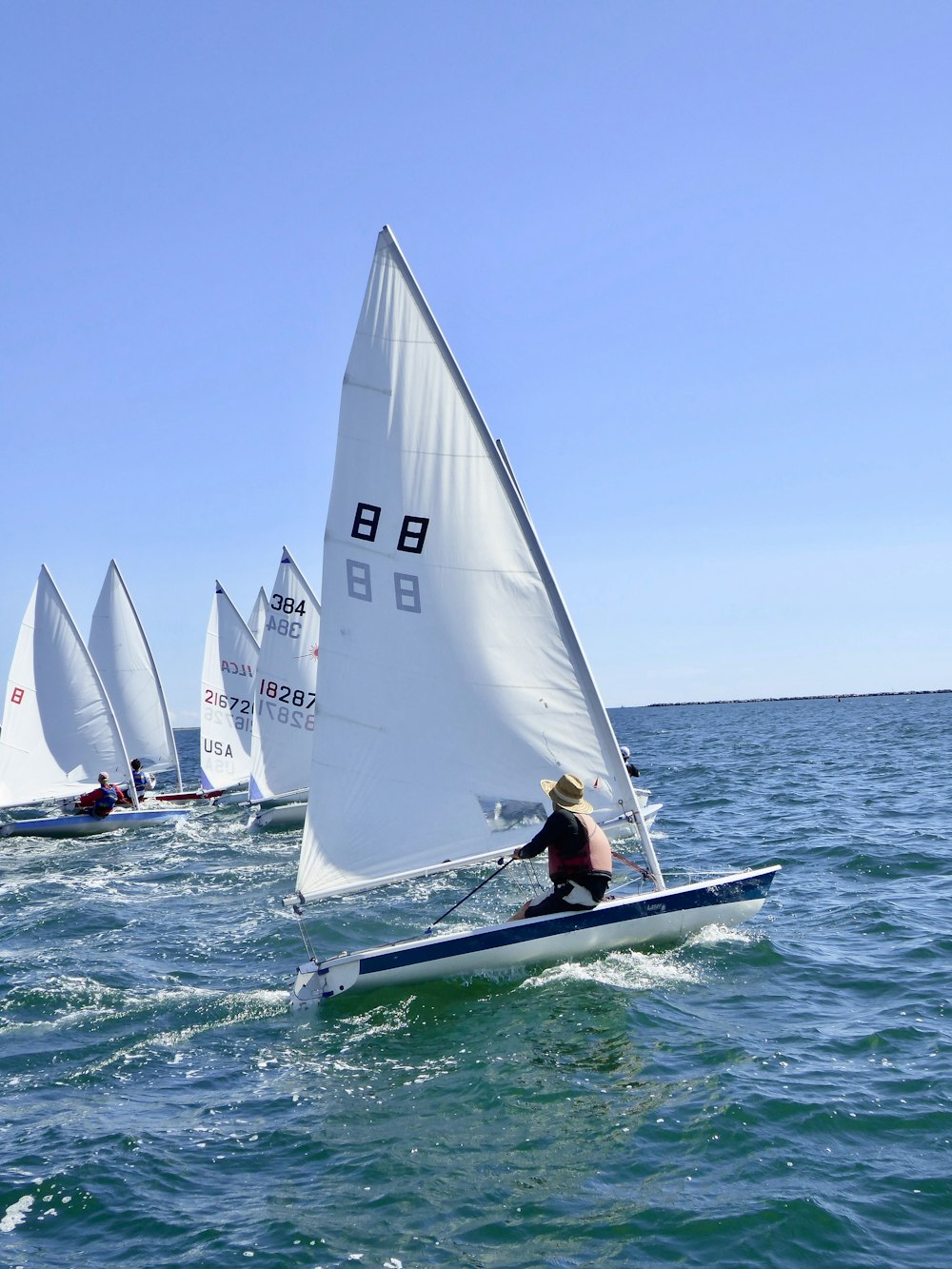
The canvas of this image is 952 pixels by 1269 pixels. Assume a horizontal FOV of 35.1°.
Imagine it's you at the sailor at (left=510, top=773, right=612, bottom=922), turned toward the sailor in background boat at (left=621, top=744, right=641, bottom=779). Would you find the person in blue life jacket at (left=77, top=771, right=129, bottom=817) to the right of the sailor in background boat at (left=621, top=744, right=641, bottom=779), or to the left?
left

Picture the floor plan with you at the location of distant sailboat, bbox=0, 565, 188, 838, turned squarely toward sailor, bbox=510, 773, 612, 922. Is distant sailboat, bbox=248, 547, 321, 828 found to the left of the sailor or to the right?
left

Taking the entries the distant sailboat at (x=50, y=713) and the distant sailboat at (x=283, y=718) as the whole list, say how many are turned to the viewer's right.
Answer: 2

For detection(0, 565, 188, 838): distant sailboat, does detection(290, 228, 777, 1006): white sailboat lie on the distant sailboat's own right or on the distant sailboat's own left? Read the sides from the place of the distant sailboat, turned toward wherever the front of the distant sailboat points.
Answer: on the distant sailboat's own right

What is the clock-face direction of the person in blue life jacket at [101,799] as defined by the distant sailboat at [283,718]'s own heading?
The person in blue life jacket is roughly at 7 o'clock from the distant sailboat.

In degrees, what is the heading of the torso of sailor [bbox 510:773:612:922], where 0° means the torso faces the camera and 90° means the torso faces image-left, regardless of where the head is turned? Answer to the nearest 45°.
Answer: approximately 135°

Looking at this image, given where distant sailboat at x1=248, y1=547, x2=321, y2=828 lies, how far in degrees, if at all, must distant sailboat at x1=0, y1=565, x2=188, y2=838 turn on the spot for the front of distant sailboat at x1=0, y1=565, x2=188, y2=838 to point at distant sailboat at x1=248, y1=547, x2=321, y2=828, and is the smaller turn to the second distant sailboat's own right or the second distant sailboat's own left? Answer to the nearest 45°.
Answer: approximately 45° to the second distant sailboat's own right

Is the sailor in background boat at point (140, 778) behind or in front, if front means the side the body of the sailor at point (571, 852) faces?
in front

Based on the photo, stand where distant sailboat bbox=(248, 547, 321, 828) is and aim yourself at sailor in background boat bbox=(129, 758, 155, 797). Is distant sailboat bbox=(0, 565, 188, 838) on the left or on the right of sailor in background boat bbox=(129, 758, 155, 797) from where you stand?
left

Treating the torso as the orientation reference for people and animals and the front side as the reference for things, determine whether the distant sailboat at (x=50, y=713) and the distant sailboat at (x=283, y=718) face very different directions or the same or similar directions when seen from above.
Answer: same or similar directions

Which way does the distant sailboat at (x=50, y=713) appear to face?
to the viewer's right

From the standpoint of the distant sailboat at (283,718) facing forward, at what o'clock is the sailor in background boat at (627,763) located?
The sailor in background boat is roughly at 2 o'clock from the distant sailboat.

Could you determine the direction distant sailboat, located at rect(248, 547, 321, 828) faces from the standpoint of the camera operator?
facing to the right of the viewer

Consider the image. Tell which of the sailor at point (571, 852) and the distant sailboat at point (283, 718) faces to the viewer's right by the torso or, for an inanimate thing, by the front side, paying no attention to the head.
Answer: the distant sailboat
